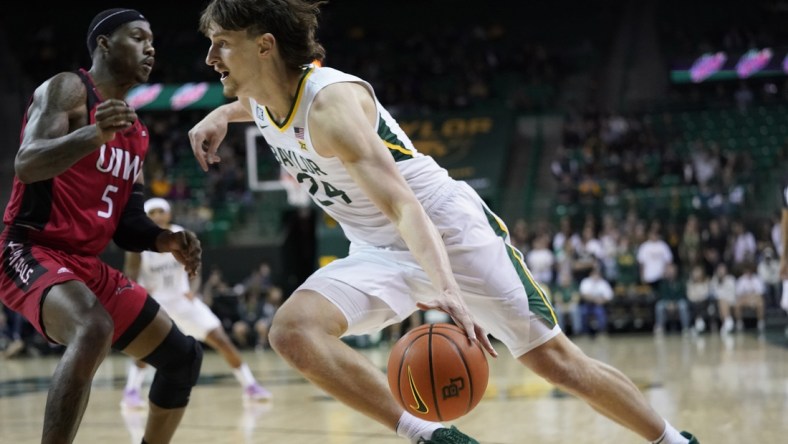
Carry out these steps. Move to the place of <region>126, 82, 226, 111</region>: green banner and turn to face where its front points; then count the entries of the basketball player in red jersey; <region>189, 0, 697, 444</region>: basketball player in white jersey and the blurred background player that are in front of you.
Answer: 3

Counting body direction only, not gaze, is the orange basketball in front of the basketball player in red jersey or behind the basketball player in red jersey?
in front

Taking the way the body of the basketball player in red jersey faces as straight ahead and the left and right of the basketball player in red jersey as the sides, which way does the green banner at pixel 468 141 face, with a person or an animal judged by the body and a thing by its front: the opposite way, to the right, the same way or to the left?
to the right

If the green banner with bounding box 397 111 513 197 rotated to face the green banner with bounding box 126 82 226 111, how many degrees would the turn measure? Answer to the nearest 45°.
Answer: approximately 90° to its right

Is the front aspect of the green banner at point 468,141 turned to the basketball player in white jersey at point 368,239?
yes

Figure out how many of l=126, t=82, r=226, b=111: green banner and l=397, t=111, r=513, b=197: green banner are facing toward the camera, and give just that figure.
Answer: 2

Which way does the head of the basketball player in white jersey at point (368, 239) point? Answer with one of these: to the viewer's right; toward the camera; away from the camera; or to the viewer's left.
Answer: to the viewer's left

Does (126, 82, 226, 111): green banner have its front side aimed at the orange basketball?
yes

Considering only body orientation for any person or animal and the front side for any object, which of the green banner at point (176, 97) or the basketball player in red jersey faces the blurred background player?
the green banner

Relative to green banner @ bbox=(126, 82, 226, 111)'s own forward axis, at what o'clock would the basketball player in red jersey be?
The basketball player in red jersey is roughly at 12 o'clock from the green banner.

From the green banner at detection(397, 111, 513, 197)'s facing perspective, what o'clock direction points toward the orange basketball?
The orange basketball is roughly at 12 o'clock from the green banner.

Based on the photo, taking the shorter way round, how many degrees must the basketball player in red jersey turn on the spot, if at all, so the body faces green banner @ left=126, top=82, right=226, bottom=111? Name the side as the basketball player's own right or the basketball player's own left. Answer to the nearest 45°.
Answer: approximately 135° to the basketball player's own left

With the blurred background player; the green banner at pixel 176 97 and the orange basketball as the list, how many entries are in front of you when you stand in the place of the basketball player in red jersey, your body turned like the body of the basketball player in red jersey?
1

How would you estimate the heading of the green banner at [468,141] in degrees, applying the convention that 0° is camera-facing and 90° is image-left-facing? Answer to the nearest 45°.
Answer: approximately 0°

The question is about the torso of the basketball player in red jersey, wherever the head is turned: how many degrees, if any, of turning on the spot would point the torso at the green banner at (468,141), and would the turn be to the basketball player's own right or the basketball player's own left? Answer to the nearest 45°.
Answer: approximately 90° to the basketball player's own left
